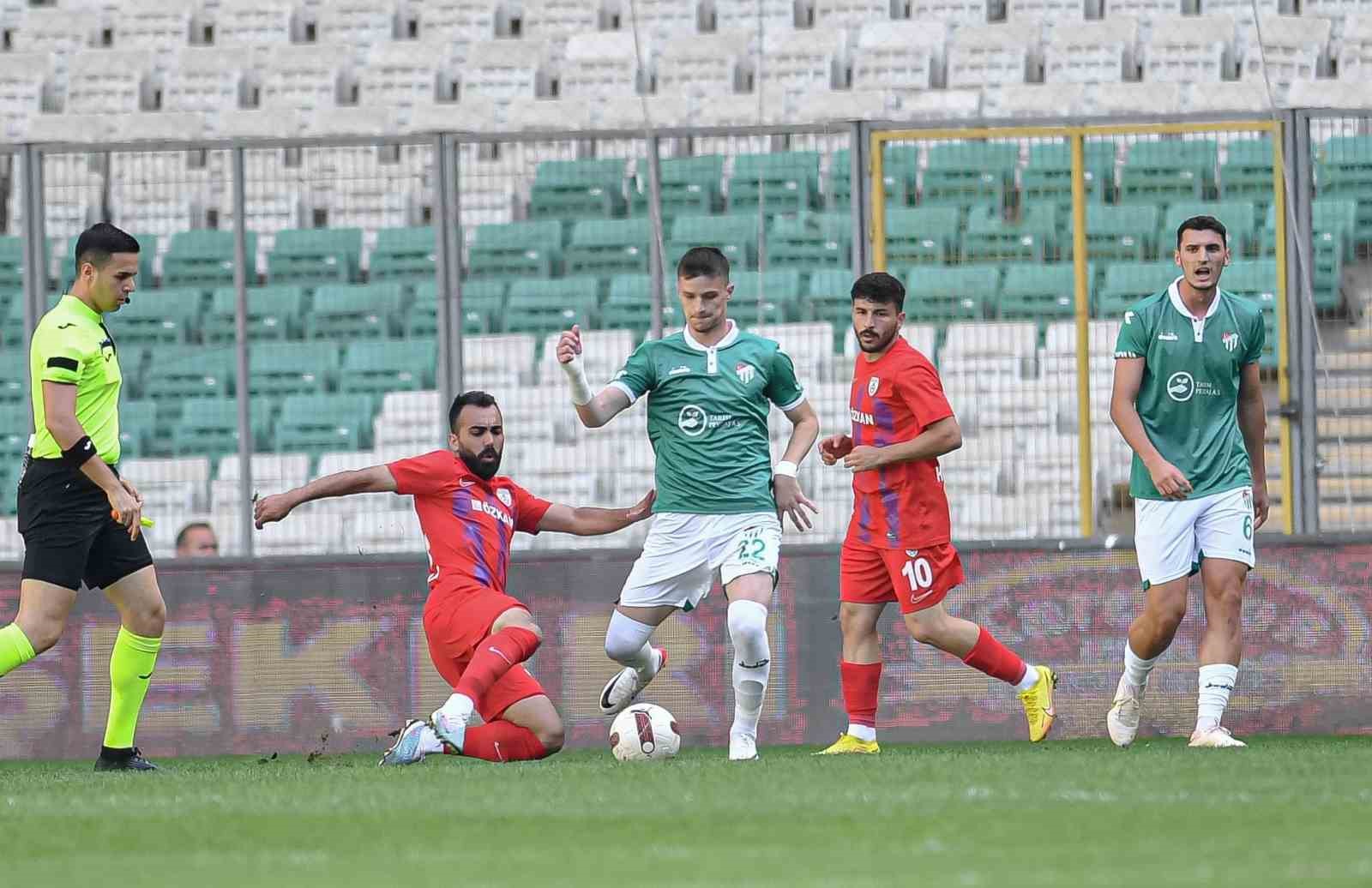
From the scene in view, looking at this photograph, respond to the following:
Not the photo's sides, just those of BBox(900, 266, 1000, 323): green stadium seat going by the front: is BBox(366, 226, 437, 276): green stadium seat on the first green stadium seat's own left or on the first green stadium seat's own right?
on the first green stadium seat's own right

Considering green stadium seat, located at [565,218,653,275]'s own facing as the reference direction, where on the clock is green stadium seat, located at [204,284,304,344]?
green stadium seat, located at [204,284,304,344] is roughly at 3 o'clock from green stadium seat, located at [565,218,653,275].

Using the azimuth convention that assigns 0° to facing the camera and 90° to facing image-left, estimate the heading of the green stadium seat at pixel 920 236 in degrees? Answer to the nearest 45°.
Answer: approximately 0°

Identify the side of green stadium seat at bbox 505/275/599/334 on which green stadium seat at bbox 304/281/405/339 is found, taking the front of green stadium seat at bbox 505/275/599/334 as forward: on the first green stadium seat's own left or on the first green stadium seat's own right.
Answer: on the first green stadium seat's own right

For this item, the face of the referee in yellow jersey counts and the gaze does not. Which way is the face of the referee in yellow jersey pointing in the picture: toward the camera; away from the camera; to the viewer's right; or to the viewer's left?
to the viewer's right

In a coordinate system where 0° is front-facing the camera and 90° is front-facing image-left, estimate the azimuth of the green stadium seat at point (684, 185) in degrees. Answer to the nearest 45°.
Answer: approximately 0°

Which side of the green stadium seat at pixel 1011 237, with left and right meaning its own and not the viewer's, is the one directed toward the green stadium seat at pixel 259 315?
right
